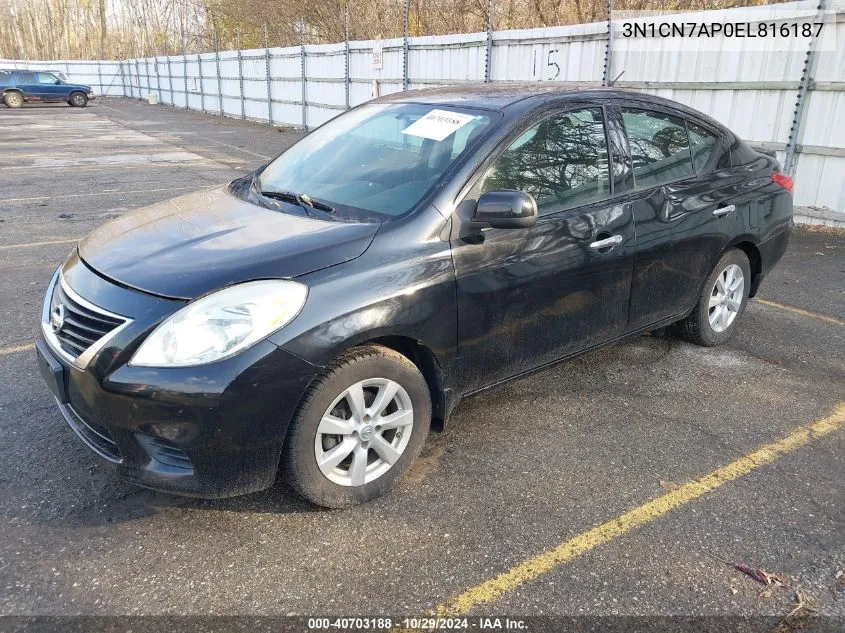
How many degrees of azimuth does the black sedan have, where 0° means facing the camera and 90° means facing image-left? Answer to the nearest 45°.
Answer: approximately 45°
